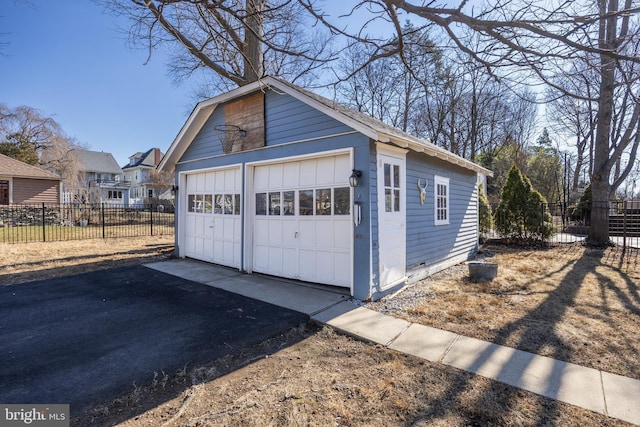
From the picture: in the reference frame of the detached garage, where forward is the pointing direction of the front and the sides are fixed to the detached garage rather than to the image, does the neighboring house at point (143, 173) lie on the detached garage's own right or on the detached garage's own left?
on the detached garage's own right

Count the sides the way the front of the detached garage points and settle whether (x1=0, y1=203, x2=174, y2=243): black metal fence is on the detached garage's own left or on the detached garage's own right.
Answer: on the detached garage's own right

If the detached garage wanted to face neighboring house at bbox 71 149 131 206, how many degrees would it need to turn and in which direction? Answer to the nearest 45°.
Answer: approximately 90° to its right

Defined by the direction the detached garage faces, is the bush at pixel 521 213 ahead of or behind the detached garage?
behind

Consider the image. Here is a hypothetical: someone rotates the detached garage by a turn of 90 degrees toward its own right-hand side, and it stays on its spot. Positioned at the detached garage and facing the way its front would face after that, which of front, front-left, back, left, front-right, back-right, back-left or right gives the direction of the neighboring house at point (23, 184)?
front

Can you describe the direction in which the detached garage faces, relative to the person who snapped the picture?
facing the viewer and to the left of the viewer

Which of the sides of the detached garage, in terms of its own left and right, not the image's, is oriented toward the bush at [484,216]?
back

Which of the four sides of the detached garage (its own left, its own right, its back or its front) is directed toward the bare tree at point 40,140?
right
